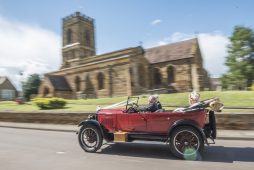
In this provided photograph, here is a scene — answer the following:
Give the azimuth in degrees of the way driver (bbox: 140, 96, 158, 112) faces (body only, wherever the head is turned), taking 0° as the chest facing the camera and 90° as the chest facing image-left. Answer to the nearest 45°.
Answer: approximately 90°

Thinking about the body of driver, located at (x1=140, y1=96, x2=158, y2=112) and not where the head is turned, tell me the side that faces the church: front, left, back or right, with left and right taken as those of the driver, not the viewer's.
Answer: right

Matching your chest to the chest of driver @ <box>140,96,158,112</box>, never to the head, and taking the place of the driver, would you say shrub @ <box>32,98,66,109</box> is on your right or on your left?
on your right
